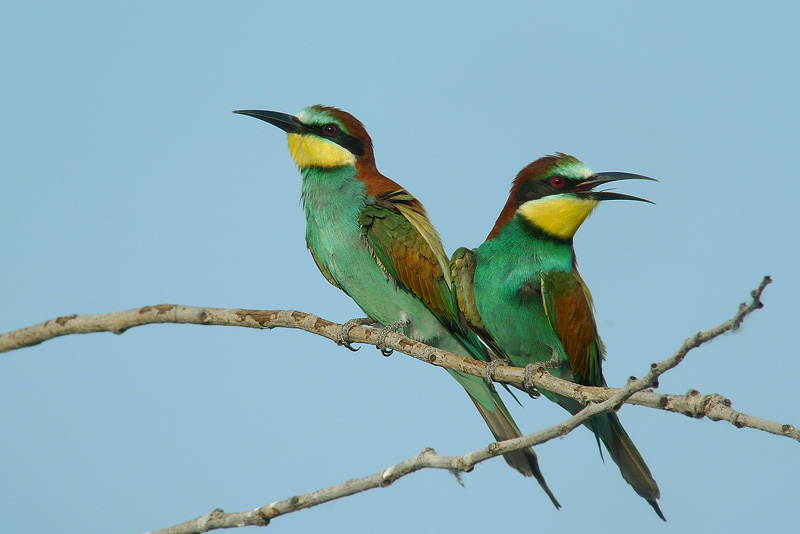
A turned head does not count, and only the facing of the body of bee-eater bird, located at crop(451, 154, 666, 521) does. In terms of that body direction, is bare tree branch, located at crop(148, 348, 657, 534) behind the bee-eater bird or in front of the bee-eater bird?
in front
